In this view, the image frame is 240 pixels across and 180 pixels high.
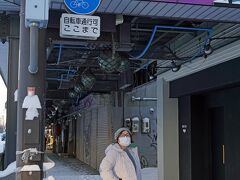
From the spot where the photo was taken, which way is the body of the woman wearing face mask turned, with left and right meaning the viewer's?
facing the viewer and to the right of the viewer

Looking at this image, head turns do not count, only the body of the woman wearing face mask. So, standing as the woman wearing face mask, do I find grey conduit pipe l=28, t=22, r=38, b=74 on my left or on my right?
on my right

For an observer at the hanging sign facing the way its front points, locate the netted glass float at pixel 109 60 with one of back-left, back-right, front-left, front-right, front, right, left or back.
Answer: back

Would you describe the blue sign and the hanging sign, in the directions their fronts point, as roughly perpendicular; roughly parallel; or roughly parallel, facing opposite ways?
roughly parallel

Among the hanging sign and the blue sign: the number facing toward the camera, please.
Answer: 2

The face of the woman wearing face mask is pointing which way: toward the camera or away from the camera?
toward the camera

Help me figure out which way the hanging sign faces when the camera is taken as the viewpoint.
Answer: facing the viewer

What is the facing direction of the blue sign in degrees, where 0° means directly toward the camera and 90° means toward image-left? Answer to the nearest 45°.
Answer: approximately 0°
